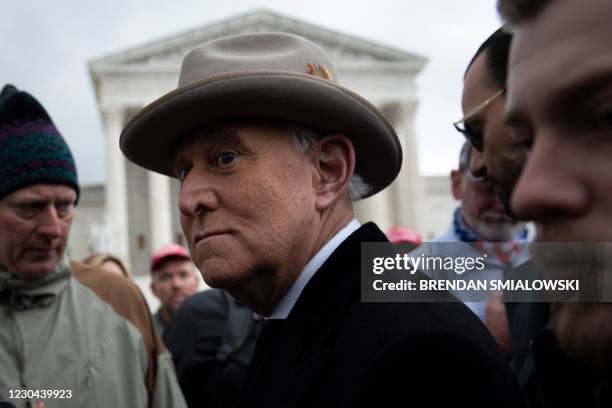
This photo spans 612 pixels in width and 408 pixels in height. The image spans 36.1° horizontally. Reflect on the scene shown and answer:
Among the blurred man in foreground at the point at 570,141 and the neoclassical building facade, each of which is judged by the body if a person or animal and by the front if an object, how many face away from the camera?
0

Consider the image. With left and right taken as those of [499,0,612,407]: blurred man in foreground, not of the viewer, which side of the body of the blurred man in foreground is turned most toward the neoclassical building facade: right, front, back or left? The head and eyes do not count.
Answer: right

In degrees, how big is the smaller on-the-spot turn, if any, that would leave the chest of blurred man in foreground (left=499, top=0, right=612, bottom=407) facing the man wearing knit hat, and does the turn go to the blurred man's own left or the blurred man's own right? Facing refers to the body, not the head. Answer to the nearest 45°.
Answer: approximately 90° to the blurred man's own right

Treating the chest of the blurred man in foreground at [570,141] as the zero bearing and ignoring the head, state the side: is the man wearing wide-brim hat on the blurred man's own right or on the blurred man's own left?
on the blurred man's own right

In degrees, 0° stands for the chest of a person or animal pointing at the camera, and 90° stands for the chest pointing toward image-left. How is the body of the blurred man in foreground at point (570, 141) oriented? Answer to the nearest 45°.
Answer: approximately 45°

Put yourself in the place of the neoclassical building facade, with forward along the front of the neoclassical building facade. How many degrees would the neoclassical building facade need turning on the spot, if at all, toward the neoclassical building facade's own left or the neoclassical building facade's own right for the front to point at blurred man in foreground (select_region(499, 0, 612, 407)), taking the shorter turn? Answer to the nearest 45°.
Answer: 0° — it already faces them

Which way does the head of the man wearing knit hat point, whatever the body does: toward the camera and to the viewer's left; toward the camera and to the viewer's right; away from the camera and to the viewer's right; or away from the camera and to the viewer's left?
toward the camera and to the viewer's right

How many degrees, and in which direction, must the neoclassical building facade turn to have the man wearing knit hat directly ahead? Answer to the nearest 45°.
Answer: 0° — it already faces them

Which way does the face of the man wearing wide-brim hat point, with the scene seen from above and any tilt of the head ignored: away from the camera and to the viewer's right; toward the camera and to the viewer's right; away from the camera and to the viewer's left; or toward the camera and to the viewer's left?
toward the camera and to the viewer's left
